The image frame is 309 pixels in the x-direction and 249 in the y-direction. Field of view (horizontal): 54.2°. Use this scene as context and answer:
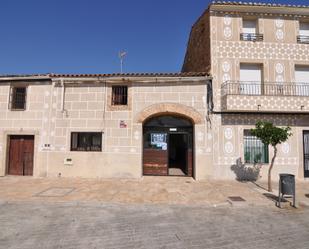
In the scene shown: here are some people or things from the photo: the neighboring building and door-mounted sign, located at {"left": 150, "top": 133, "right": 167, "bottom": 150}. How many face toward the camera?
2

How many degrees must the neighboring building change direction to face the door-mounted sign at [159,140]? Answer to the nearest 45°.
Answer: approximately 90° to its right

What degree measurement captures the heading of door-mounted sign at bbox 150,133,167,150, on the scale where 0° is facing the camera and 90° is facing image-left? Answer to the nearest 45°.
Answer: approximately 0°

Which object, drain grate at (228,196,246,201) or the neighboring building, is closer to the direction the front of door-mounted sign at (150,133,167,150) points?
the drain grate

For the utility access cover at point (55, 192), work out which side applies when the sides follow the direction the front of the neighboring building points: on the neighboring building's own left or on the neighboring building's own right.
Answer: on the neighboring building's own right

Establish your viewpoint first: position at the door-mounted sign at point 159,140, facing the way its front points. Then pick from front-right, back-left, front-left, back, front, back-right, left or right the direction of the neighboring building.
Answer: left

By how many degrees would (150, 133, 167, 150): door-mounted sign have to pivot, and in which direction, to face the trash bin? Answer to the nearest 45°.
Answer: approximately 45° to its left
